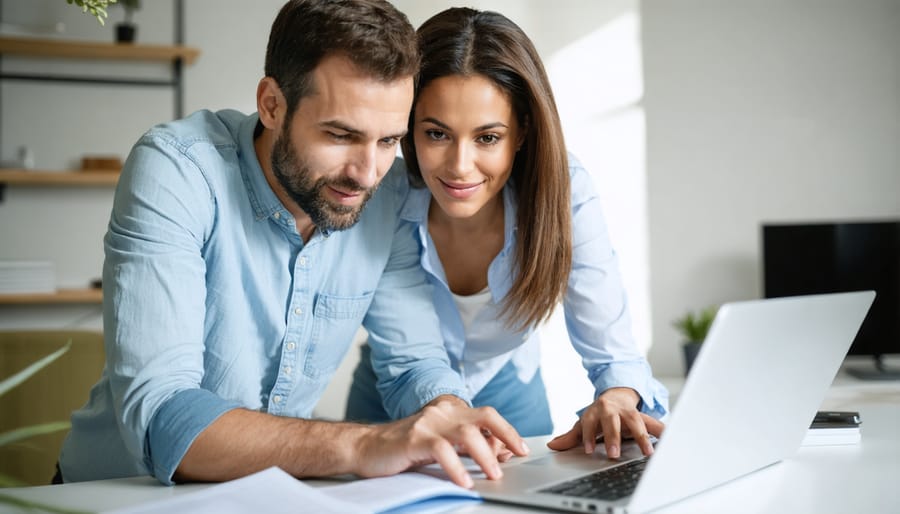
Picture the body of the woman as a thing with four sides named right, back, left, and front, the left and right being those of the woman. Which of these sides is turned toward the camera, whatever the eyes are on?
front

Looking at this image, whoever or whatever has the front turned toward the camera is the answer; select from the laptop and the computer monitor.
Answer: the computer monitor

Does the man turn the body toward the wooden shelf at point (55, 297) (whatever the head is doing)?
no

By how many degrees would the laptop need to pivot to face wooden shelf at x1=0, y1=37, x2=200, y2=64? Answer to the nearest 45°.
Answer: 0° — it already faces it

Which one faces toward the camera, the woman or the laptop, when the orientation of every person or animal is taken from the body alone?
the woman

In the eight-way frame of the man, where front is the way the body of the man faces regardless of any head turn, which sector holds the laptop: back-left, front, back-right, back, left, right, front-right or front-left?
front

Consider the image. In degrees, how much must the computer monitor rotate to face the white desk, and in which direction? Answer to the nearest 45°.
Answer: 0° — it already faces it

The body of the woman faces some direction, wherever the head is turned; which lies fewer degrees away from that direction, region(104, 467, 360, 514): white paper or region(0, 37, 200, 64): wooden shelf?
the white paper

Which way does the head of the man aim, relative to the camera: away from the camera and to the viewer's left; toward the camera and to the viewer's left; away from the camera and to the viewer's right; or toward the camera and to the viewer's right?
toward the camera and to the viewer's right

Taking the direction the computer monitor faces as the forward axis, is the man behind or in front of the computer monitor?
in front

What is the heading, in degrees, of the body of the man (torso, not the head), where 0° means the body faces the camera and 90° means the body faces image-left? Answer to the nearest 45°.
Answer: approximately 315°

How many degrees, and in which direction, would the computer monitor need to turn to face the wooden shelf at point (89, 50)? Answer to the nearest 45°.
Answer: approximately 45° to its right
